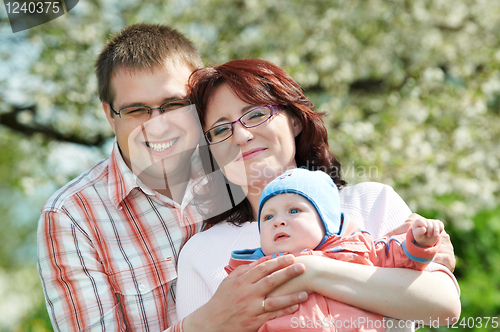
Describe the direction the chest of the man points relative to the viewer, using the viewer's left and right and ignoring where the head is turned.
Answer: facing the viewer and to the right of the viewer

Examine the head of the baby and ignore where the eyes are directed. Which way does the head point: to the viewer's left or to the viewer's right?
to the viewer's left

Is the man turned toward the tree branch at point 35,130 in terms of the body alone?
no

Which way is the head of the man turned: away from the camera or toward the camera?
toward the camera
